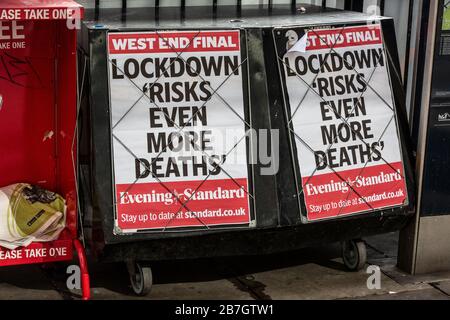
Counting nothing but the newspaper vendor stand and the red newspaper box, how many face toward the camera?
2

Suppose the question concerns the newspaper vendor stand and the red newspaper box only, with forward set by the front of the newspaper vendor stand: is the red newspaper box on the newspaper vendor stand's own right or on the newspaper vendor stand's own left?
on the newspaper vendor stand's own right

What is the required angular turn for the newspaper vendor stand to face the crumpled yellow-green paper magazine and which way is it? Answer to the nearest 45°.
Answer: approximately 90° to its right

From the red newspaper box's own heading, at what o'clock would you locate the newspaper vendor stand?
The newspaper vendor stand is roughly at 10 o'clock from the red newspaper box.

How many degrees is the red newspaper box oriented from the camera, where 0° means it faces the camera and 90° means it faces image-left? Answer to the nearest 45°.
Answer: approximately 0°

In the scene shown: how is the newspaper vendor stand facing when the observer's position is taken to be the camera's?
facing the viewer

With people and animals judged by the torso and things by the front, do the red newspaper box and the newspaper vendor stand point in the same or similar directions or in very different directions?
same or similar directions
